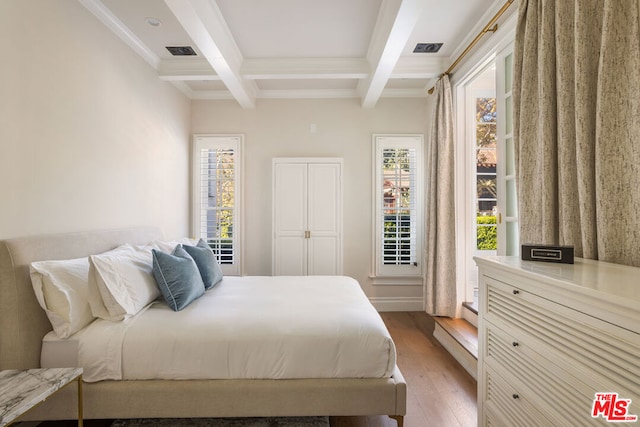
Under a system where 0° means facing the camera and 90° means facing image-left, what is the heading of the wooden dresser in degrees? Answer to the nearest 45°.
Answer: approximately 45°

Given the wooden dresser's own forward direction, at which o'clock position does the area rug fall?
The area rug is roughly at 1 o'clock from the wooden dresser.

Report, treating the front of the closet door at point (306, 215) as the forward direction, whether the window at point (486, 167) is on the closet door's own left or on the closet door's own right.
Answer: on the closet door's own left

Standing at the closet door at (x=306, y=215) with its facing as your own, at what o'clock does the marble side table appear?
The marble side table is roughly at 1 o'clock from the closet door.

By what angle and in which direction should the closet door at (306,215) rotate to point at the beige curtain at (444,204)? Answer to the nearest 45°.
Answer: approximately 45° to its left

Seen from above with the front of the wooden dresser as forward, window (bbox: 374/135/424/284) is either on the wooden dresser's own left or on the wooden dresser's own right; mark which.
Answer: on the wooden dresser's own right

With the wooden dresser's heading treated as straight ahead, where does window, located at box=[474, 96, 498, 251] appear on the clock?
The window is roughly at 4 o'clock from the wooden dresser.

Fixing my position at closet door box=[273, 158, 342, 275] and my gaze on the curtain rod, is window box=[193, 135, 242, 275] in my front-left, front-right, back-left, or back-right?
back-right

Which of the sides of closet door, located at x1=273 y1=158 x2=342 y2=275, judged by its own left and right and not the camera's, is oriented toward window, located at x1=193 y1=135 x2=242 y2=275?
right

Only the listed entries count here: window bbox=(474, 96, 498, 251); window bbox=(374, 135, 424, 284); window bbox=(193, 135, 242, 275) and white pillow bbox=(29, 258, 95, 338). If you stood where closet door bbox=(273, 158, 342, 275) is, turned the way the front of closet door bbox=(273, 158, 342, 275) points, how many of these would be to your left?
2

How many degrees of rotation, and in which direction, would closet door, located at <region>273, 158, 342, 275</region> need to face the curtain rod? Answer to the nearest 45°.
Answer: approximately 45° to its left

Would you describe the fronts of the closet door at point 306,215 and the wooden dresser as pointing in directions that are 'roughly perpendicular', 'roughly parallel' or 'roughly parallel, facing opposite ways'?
roughly perpendicular

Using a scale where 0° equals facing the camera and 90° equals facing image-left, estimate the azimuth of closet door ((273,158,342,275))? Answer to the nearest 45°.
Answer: approximately 0°
